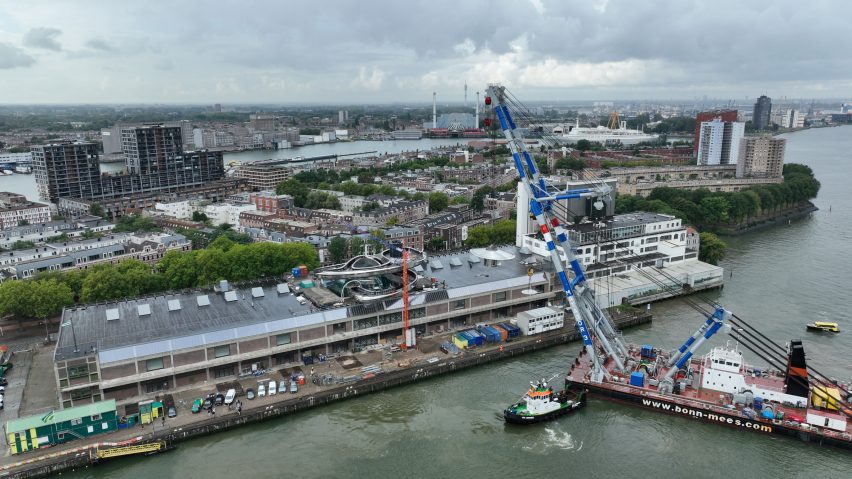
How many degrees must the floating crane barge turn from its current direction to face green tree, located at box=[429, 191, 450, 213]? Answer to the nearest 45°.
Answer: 0° — it already faces it

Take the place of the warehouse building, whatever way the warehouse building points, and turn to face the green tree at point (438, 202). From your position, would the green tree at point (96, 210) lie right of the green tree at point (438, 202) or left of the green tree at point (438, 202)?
left

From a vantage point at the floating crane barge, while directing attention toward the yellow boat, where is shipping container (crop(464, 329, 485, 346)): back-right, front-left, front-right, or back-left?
back-left

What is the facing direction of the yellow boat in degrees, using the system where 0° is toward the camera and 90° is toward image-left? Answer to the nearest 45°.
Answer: approximately 90°

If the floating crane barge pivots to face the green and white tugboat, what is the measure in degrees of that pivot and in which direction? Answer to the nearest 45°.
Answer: approximately 90° to its left

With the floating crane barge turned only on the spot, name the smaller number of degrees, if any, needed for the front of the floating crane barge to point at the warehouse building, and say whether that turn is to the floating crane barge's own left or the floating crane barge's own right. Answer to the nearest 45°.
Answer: approximately 45° to the floating crane barge's own left

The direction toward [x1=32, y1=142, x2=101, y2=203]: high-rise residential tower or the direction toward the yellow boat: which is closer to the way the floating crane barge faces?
the high-rise residential tower

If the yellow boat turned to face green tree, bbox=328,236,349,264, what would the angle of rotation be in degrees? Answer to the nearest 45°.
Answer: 0° — it already faces it

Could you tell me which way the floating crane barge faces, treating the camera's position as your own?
facing away from the viewer and to the left of the viewer

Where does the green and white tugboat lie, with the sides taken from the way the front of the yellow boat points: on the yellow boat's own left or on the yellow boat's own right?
on the yellow boat's own left
